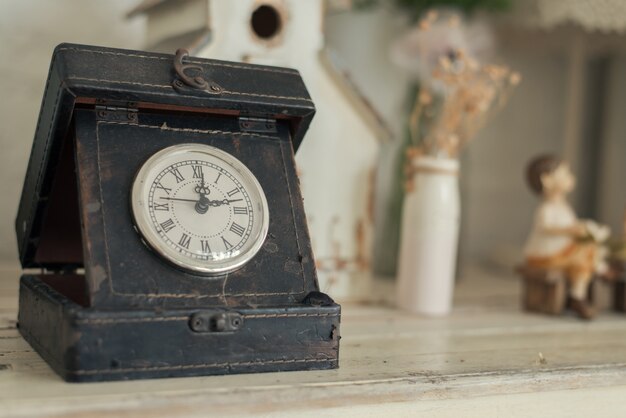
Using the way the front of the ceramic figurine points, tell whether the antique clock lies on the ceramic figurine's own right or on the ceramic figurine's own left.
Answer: on the ceramic figurine's own right

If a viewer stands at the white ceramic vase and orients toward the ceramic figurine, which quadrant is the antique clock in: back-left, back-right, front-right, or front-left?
back-right

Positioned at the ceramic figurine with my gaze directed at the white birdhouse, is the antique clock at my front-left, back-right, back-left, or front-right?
front-left

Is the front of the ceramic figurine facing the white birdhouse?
no
